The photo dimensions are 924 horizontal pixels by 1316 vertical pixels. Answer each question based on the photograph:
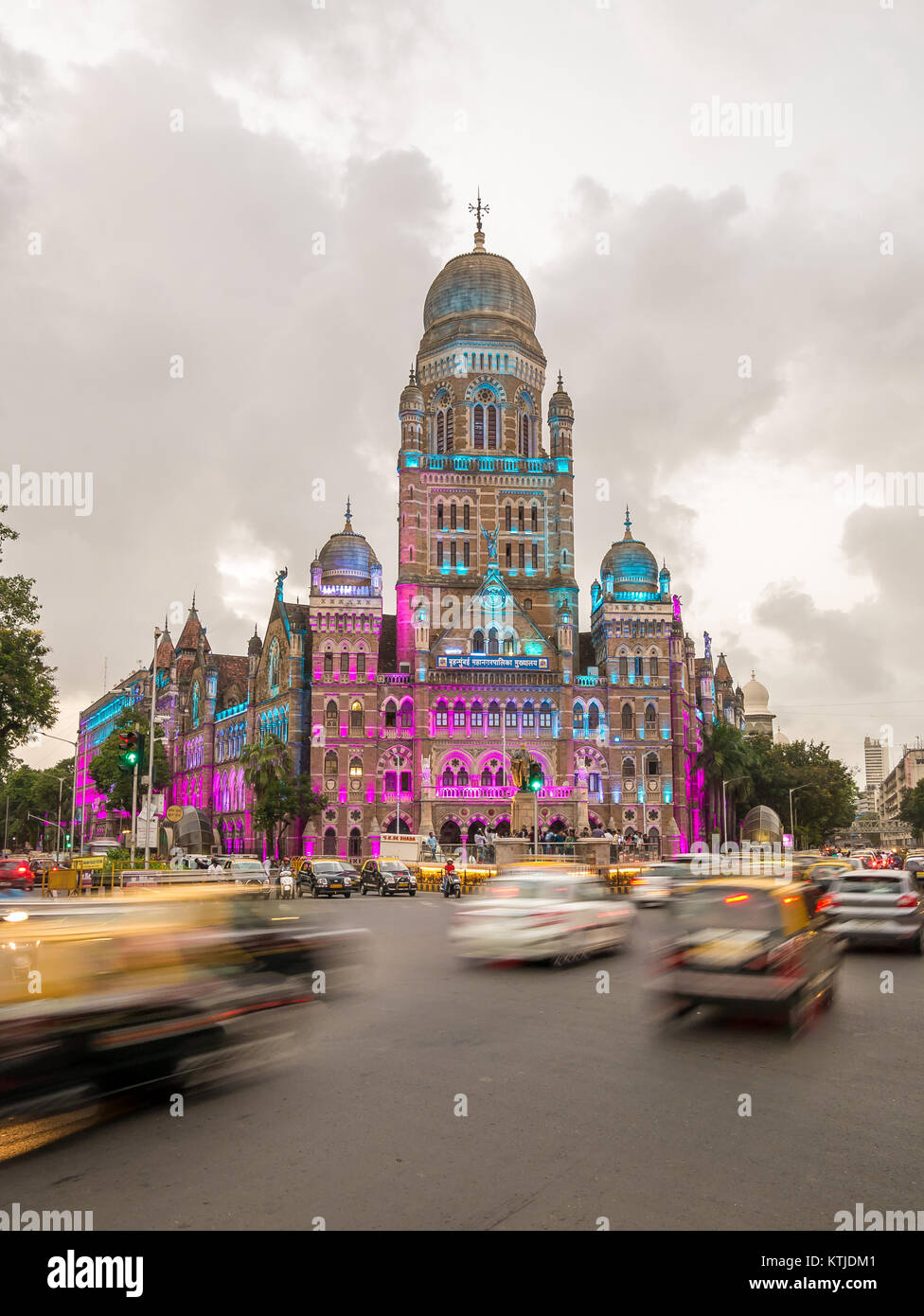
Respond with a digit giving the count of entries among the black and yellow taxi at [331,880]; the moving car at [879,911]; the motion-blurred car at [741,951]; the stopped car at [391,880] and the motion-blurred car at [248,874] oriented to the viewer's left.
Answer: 0

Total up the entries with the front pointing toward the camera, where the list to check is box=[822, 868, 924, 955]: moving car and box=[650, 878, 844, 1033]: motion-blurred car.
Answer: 0

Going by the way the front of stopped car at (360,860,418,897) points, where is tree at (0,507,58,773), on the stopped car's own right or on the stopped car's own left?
on the stopped car's own right

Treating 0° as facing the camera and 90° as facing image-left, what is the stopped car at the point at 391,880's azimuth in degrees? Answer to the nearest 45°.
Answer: approximately 315°

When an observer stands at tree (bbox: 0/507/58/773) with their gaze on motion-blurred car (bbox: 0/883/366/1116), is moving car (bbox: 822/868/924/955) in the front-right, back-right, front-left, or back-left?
front-left

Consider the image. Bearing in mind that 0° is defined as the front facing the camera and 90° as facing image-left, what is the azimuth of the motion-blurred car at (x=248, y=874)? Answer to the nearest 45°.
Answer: approximately 315°

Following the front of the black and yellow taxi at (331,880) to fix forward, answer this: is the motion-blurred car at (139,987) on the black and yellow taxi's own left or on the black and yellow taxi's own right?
on the black and yellow taxi's own right

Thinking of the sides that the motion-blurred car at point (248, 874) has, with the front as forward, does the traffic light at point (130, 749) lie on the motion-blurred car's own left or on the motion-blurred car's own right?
on the motion-blurred car's own right

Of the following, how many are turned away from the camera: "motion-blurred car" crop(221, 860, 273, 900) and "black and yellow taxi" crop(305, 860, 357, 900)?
0

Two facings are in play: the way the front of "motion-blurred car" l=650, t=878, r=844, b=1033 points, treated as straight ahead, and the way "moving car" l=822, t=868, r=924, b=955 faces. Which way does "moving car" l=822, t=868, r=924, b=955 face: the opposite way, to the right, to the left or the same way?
the same way

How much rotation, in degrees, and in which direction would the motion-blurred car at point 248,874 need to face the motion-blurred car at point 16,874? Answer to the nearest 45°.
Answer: approximately 135° to its right

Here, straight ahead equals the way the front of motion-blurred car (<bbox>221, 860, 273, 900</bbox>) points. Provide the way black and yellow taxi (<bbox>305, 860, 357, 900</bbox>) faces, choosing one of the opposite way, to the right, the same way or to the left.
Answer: the same way

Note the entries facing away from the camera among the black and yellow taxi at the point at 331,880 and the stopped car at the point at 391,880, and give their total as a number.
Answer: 0

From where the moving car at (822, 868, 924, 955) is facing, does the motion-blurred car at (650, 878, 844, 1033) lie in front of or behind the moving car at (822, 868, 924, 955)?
behind

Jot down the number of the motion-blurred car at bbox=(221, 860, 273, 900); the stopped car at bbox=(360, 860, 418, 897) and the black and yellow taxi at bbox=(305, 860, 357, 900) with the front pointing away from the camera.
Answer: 0

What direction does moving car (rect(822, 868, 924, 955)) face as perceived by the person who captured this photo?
facing away from the viewer and to the right of the viewer
